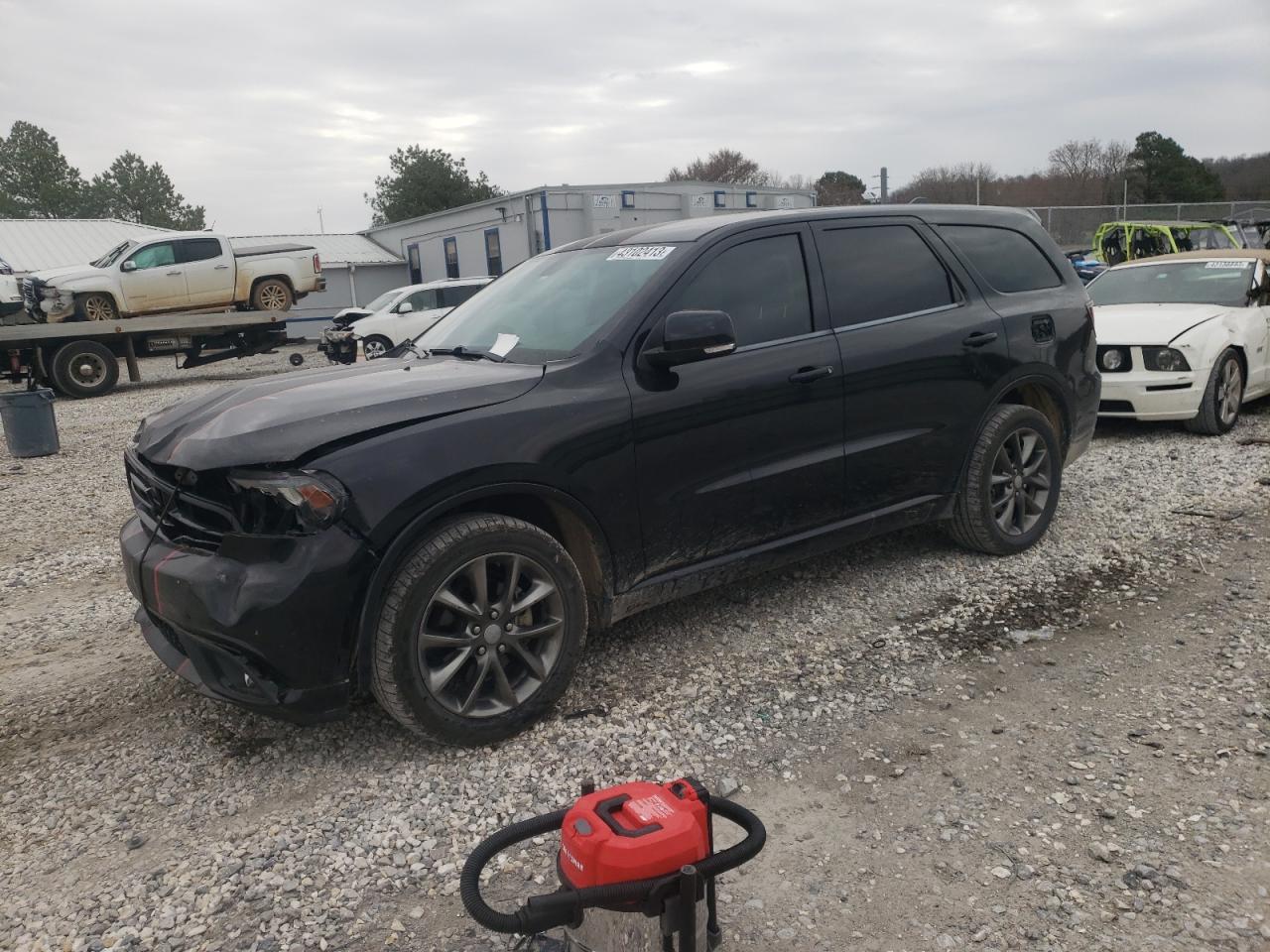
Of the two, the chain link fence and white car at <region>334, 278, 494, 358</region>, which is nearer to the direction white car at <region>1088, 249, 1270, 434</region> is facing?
the white car

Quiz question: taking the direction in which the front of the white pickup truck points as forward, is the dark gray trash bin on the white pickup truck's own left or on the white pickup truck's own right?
on the white pickup truck's own left

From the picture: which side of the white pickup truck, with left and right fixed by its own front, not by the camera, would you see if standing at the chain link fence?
back

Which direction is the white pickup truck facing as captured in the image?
to the viewer's left

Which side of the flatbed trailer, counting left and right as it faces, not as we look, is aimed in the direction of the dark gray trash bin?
left

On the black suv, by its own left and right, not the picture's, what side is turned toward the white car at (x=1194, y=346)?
back

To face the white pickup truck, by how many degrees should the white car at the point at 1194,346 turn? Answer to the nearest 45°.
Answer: approximately 45° to its right

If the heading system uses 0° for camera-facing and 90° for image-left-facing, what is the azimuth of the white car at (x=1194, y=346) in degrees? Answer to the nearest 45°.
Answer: approximately 45°

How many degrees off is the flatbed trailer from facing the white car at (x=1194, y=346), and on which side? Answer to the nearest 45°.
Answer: approximately 135° to its left

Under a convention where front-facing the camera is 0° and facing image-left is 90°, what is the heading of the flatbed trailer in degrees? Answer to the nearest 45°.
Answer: approximately 90°
